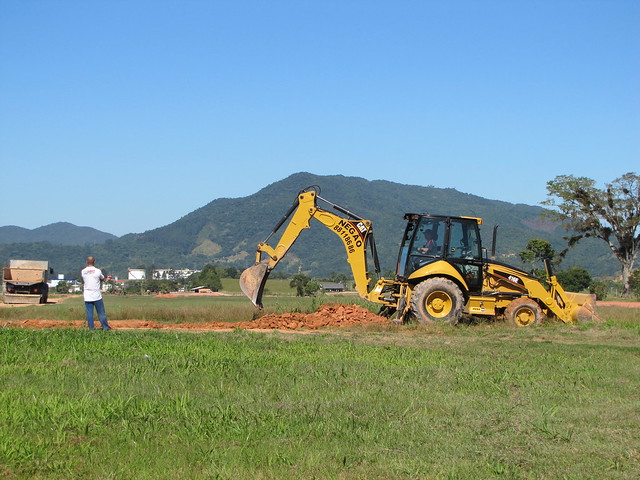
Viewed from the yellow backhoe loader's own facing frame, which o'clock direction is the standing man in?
The standing man is roughly at 5 o'clock from the yellow backhoe loader.

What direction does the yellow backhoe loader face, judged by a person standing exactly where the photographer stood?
facing to the right of the viewer

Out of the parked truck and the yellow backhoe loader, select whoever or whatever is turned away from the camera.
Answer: the parked truck

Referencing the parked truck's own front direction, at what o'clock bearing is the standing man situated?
The standing man is roughly at 6 o'clock from the parked truck.

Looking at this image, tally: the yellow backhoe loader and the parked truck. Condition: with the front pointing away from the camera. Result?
1

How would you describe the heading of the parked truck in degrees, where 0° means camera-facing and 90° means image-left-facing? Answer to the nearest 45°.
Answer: approximately 180°

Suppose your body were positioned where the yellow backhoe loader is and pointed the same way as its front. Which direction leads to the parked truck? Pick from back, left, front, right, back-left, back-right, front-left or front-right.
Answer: back-left
